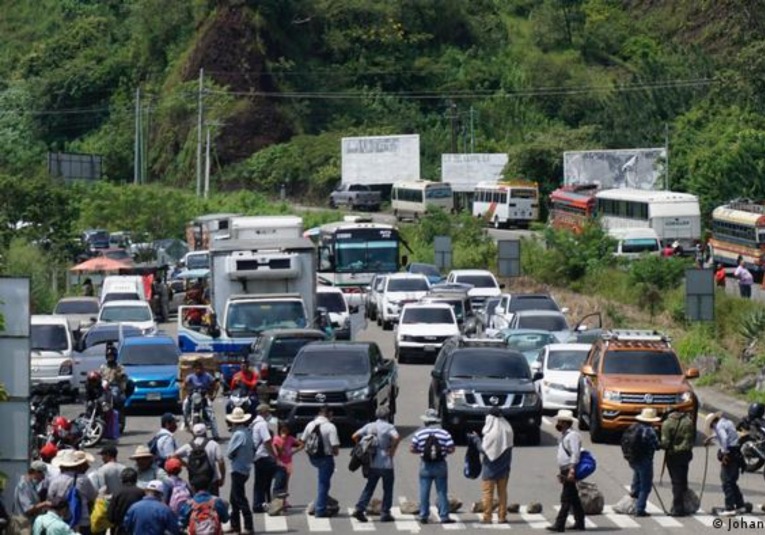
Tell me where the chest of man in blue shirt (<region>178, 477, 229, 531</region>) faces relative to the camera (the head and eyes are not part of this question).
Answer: away from the camera

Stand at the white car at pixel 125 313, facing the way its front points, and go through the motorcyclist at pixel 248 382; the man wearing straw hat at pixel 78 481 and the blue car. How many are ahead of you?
3

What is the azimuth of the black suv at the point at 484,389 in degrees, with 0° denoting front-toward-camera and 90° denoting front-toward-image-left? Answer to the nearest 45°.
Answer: approximately 0°

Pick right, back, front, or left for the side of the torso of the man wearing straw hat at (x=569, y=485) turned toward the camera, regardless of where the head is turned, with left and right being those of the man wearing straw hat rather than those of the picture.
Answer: left

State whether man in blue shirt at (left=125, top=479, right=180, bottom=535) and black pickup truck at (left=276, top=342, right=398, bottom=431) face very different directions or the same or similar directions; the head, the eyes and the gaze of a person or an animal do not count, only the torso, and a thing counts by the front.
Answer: very different directions

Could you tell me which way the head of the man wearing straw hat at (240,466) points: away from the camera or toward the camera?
away from the camera

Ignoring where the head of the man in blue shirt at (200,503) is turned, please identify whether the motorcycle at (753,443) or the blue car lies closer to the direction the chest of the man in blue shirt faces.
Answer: the blue car

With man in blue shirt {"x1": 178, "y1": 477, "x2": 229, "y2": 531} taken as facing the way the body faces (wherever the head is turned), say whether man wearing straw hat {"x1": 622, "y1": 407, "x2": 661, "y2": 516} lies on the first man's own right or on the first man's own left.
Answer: on the first man's own right

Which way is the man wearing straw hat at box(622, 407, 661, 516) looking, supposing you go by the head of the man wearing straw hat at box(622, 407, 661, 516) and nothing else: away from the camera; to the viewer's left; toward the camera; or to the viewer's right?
away from the camera

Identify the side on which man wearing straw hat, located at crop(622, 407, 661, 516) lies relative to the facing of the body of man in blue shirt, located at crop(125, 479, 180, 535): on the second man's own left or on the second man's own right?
on the second man's own right

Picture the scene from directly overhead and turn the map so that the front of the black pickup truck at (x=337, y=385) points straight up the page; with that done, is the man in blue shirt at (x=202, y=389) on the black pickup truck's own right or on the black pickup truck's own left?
on the black pickup truck's own right

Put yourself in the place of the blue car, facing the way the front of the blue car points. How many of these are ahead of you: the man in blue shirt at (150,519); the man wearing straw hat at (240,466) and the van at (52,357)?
2

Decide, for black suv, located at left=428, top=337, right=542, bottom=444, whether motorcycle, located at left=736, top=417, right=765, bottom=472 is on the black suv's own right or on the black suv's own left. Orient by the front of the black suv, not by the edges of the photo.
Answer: on the black suv's own left

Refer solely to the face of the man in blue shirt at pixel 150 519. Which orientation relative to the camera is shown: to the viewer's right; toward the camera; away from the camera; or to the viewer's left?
away from the camera
